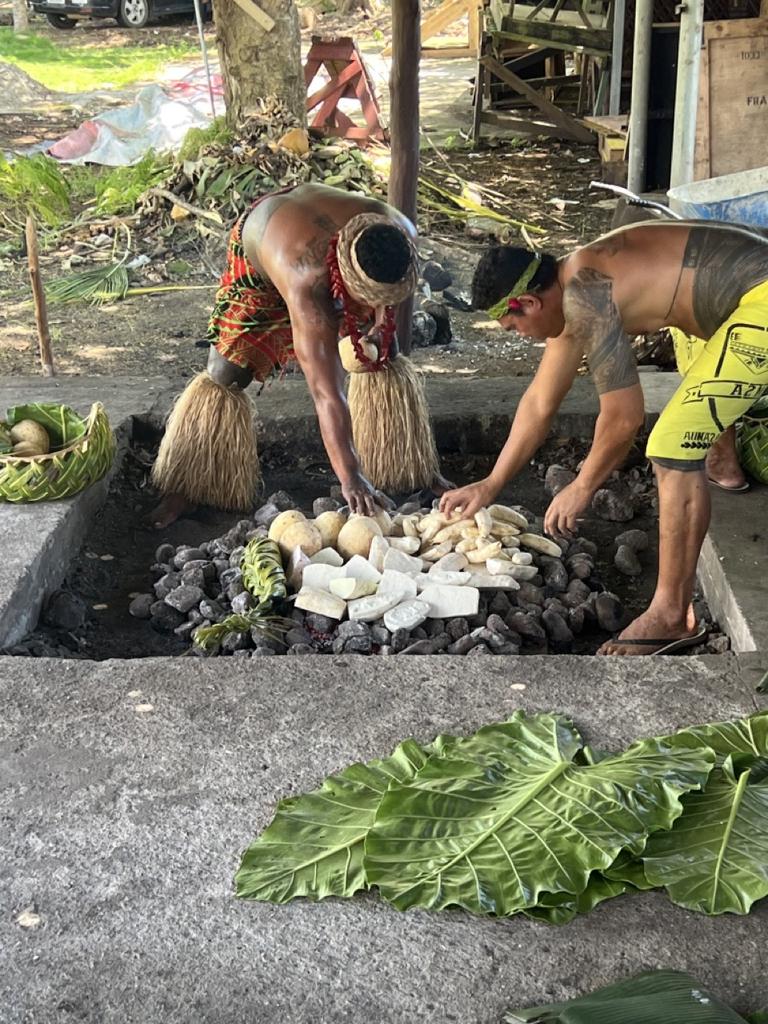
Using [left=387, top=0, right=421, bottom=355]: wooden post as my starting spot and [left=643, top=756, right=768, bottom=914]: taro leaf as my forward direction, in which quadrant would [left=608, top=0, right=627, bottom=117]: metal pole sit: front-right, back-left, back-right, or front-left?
back-left

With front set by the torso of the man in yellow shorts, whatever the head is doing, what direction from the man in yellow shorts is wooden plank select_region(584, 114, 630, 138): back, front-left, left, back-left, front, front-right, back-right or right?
right

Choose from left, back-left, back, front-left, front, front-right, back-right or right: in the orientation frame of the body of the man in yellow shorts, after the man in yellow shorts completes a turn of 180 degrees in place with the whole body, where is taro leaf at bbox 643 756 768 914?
right

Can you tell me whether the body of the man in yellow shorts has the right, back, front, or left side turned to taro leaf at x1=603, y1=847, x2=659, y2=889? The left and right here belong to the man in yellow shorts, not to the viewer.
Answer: left

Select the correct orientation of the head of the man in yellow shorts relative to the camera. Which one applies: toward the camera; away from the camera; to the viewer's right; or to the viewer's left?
to the viewer's left

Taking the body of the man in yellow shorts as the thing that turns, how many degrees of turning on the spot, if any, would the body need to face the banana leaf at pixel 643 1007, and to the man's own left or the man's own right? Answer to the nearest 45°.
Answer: approximately 90° to the man's own left

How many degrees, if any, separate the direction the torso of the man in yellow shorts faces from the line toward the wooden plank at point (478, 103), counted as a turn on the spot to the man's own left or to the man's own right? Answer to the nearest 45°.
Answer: approximately 90° to the man's own right

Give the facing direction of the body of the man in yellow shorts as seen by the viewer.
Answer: to the viewer's left
